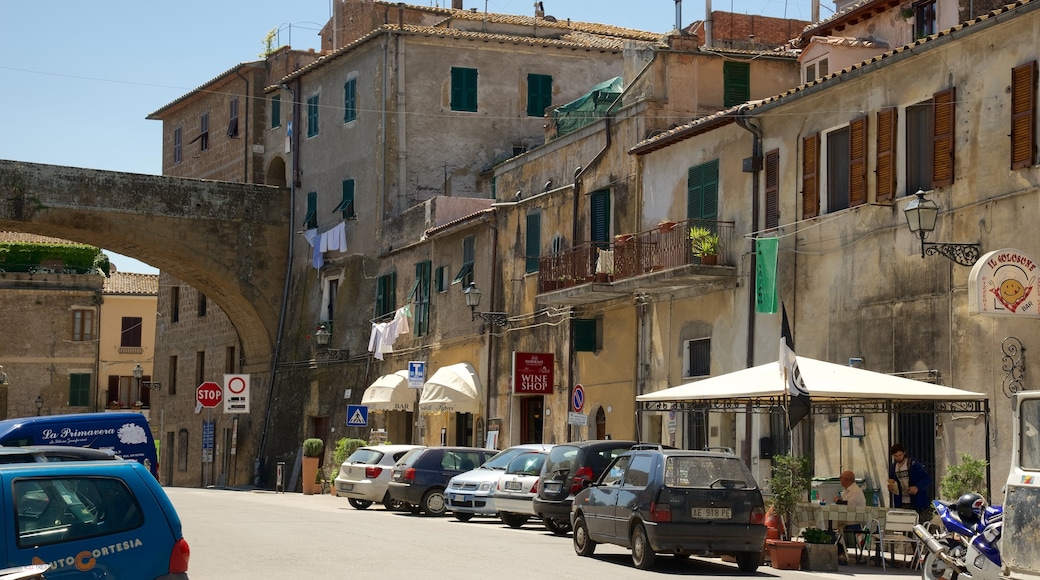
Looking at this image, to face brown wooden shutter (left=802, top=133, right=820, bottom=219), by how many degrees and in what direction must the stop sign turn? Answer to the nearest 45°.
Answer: approximately 45° to its left

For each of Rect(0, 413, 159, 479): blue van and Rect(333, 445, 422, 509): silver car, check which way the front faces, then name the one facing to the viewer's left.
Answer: the blue van

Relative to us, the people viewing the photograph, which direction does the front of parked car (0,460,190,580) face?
facing to the left of the viewer

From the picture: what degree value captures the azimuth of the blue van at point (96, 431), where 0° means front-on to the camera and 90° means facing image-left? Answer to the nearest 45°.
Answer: approximately 90°

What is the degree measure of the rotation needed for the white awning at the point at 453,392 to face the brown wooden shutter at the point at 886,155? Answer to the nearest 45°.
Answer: approximately 90° to its left

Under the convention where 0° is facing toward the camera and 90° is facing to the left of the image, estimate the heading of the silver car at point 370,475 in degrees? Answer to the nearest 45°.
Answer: approximately 225°

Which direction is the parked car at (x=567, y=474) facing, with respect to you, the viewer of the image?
facing away from the viewer and to the right of the viewer
